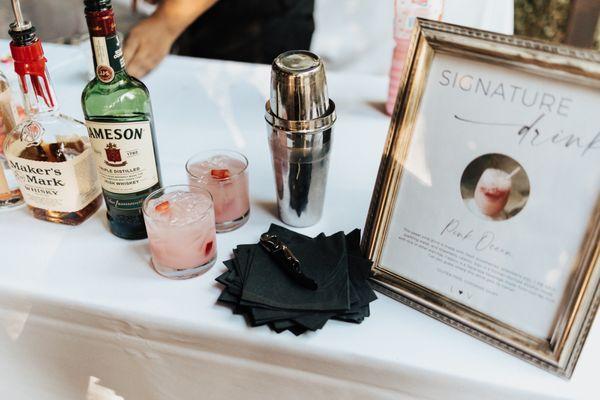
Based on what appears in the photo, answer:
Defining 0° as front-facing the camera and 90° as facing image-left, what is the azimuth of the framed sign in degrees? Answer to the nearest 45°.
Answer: approximately 45°

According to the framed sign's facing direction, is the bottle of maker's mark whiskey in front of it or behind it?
in front

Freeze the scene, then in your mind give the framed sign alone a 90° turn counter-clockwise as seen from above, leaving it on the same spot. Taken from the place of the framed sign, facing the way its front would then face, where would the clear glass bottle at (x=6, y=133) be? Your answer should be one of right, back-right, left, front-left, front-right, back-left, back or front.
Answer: back-right

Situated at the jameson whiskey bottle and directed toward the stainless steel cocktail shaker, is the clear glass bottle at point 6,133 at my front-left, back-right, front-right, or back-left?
back-left
